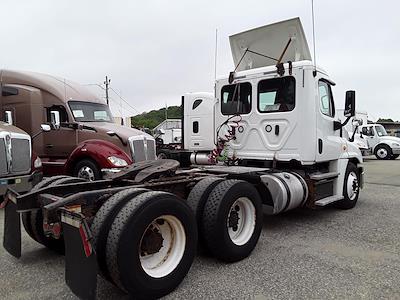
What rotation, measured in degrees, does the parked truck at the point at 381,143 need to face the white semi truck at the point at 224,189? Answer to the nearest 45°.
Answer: approximately 45° to its right

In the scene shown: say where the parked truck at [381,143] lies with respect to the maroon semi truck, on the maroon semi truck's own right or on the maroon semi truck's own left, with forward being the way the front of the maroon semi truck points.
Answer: on the maroon semi truck's own left

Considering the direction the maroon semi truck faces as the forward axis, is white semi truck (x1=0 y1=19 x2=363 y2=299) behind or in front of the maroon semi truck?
in front

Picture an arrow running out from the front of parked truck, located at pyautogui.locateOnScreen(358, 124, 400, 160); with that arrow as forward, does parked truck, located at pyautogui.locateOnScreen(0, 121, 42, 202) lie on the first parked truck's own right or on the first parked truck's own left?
on the first parked truck's own right

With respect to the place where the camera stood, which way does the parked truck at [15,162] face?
facing the viewer and to the right of the viewer

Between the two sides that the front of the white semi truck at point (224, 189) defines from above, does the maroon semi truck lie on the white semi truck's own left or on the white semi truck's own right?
on the white semi truck's own left

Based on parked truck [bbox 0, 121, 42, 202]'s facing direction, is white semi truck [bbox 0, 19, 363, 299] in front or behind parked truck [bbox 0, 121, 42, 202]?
in front

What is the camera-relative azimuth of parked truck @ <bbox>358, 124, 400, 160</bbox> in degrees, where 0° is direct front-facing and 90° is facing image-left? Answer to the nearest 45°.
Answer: approximately 315°
